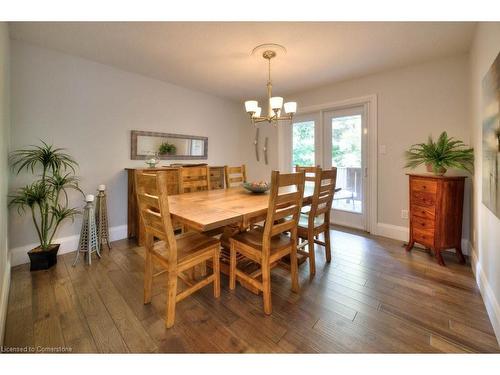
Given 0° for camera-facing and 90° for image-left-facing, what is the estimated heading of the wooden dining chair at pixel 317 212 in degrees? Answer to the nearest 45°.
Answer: approximately 135°

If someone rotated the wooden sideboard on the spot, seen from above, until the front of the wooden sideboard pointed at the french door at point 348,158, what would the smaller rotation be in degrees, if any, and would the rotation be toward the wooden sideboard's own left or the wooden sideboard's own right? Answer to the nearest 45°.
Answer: approximately 45° to the wooden sideboard's own left

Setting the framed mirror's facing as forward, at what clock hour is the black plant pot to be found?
The black plant pot is roughly at 3 o'clock from the framed mirror.

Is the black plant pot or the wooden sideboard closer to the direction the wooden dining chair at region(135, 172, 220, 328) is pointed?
the wooden sideboard

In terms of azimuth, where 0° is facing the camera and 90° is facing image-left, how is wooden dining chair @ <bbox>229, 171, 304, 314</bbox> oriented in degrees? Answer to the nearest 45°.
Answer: approximately 135°

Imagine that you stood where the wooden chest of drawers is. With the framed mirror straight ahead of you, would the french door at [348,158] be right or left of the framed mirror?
right

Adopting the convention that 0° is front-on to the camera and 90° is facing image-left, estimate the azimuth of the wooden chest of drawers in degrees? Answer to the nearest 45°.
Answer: approximately 45°

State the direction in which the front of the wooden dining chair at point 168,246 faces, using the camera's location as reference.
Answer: facing away from the viewer and to the right of the viewer

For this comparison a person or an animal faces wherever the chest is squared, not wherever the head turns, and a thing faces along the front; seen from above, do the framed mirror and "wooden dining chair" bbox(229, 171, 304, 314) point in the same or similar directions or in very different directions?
very different directions

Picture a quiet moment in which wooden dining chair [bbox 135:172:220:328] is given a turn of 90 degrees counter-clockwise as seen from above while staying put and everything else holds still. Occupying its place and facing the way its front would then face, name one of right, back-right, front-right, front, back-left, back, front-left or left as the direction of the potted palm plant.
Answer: front

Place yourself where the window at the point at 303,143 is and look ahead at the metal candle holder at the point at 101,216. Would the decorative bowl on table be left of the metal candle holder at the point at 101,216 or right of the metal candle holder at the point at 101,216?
left
